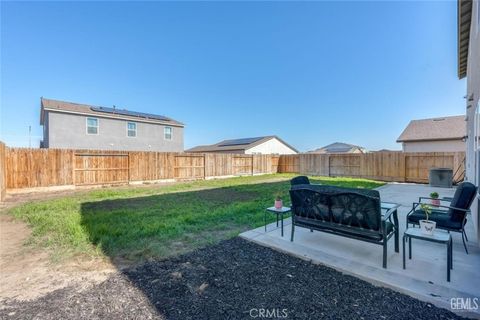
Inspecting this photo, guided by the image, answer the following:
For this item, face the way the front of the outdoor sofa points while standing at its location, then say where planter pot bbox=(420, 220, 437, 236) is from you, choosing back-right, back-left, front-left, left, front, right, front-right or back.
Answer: front-right

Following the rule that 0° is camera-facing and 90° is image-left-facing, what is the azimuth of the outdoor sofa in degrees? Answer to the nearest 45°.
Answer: approximately 225°

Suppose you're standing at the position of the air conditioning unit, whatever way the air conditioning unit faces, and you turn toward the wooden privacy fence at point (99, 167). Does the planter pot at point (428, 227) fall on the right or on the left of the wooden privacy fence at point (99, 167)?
left

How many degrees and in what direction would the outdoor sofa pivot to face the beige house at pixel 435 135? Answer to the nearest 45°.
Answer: approximately 45° to its left

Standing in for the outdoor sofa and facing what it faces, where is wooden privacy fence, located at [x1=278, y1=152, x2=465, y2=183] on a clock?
The wooden privacy fence is roughly at 11 o'clock from the outdoor sofa.

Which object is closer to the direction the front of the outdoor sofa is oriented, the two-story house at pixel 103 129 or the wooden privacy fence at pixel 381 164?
the wooden privacy fence

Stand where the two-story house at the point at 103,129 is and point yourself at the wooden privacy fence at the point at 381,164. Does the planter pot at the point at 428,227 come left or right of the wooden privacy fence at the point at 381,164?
right
